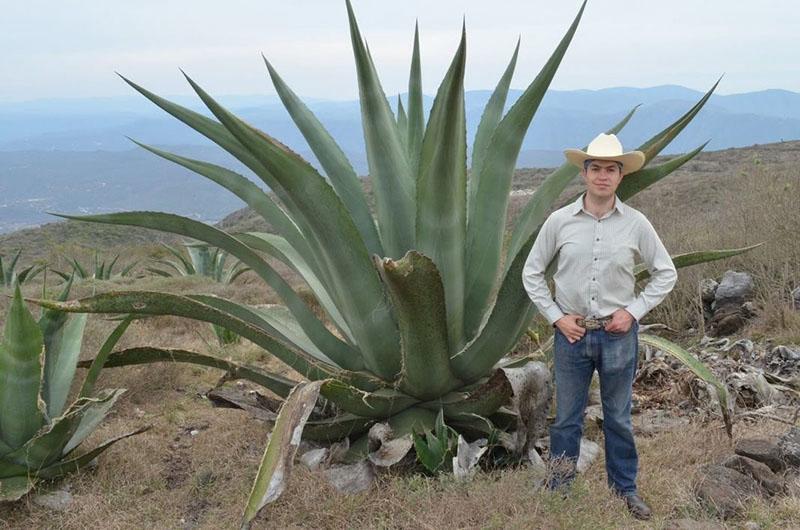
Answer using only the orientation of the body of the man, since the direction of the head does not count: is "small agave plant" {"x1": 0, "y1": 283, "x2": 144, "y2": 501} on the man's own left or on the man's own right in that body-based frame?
on the man's own right

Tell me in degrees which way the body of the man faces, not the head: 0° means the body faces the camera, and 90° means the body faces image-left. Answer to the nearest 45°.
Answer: approximately 0°

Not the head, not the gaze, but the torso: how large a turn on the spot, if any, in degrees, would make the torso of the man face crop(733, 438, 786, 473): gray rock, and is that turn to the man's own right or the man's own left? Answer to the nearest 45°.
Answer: approximately 135° to the man's own left

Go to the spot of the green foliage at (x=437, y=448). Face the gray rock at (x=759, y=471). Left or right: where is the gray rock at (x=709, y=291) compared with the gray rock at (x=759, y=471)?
left

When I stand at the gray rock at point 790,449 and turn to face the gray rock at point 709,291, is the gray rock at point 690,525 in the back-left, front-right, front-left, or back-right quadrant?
back-left

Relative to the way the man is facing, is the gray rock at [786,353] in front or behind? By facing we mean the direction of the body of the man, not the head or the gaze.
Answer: behind

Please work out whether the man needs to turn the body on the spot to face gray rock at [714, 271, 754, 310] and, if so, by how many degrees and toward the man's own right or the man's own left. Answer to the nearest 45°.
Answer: approximately 180°

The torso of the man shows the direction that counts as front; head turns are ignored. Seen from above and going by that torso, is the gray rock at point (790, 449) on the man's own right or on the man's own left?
on the man's own left

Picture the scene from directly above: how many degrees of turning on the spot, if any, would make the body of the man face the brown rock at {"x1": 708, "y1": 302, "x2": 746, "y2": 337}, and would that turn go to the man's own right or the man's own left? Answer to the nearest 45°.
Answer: approximately 180°

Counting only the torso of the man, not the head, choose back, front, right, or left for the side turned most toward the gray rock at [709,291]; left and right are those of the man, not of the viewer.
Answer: back

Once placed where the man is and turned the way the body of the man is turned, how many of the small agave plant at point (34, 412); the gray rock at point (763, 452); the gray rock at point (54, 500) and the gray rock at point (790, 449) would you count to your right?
2

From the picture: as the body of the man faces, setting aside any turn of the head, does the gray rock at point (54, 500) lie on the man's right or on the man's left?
on the man's right

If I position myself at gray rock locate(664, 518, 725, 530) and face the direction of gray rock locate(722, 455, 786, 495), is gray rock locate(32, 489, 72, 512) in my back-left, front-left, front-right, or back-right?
back-left
